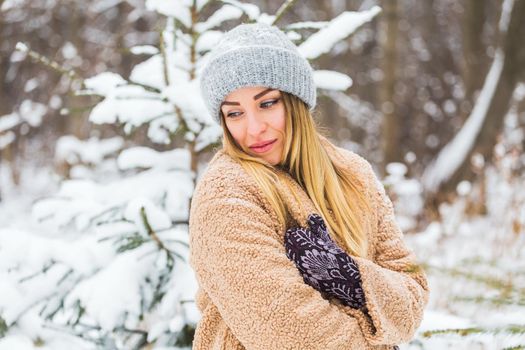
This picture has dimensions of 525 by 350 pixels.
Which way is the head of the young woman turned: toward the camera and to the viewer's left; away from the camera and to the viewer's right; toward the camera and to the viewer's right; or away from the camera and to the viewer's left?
toward the camera and to the viewer's left

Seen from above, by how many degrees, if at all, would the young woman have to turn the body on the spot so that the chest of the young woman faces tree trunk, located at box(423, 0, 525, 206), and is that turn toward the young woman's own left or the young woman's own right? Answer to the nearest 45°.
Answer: approximately 135° to the young woman's own left

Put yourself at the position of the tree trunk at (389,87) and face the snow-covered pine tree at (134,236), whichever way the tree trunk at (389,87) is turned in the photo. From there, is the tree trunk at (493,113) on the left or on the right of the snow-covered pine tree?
left

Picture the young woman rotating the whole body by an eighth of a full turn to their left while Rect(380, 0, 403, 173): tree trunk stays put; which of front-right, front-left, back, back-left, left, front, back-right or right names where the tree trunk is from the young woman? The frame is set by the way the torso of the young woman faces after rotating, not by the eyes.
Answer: left

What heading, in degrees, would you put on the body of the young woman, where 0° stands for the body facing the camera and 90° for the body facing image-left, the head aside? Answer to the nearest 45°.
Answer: approximately 315°
